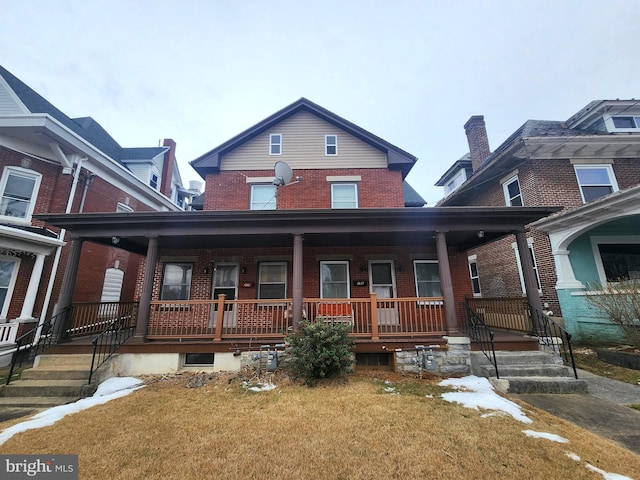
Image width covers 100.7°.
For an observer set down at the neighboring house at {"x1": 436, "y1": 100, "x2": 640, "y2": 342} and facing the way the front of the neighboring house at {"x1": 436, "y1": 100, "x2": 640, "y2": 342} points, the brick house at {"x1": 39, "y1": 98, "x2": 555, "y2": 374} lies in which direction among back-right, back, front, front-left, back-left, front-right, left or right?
right

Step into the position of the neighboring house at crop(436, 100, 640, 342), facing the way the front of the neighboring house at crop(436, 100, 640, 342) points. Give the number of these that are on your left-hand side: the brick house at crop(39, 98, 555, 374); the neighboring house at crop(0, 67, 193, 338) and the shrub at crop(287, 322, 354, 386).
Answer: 0

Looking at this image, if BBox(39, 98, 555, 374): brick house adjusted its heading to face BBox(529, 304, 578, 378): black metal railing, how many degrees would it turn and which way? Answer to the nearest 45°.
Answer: approximately 90° to its left

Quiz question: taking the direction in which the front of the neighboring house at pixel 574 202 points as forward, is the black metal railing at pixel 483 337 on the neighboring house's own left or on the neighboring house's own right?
on the neighboring house's own right

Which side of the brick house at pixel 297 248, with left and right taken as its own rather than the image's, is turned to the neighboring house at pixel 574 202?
left

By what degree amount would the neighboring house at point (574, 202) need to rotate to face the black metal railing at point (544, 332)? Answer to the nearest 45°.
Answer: approximately 45° to its right

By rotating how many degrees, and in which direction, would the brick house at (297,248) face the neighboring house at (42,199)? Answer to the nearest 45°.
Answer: approximately 90° to its right

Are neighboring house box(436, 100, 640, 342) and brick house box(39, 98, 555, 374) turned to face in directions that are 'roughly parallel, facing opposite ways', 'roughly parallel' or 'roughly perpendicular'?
roughly parallel

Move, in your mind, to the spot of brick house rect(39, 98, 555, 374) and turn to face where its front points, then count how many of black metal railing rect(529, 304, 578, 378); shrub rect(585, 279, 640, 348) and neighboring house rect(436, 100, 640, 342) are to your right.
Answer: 0

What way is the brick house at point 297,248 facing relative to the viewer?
toward the camera

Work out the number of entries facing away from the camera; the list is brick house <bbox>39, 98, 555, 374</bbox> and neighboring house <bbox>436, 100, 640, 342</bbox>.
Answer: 0

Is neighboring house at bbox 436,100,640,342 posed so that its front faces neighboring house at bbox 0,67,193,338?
no
